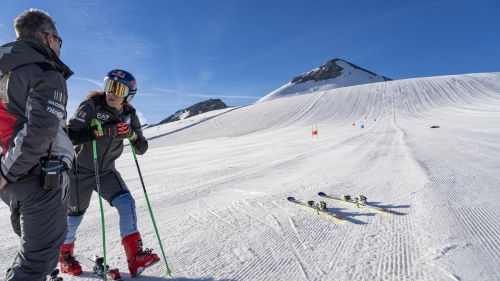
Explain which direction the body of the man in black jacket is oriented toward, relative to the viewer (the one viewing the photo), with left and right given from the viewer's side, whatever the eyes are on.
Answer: facing away from the viewer and to the right of the viewer

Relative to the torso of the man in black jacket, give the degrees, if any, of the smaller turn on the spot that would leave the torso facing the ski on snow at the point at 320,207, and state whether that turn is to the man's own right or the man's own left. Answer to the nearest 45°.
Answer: approximately 45° to the man's own right

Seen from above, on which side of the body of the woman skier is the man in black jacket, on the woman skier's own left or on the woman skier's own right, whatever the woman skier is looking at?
on the woman skier's own right

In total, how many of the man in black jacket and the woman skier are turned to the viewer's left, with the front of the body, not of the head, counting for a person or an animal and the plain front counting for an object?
0
